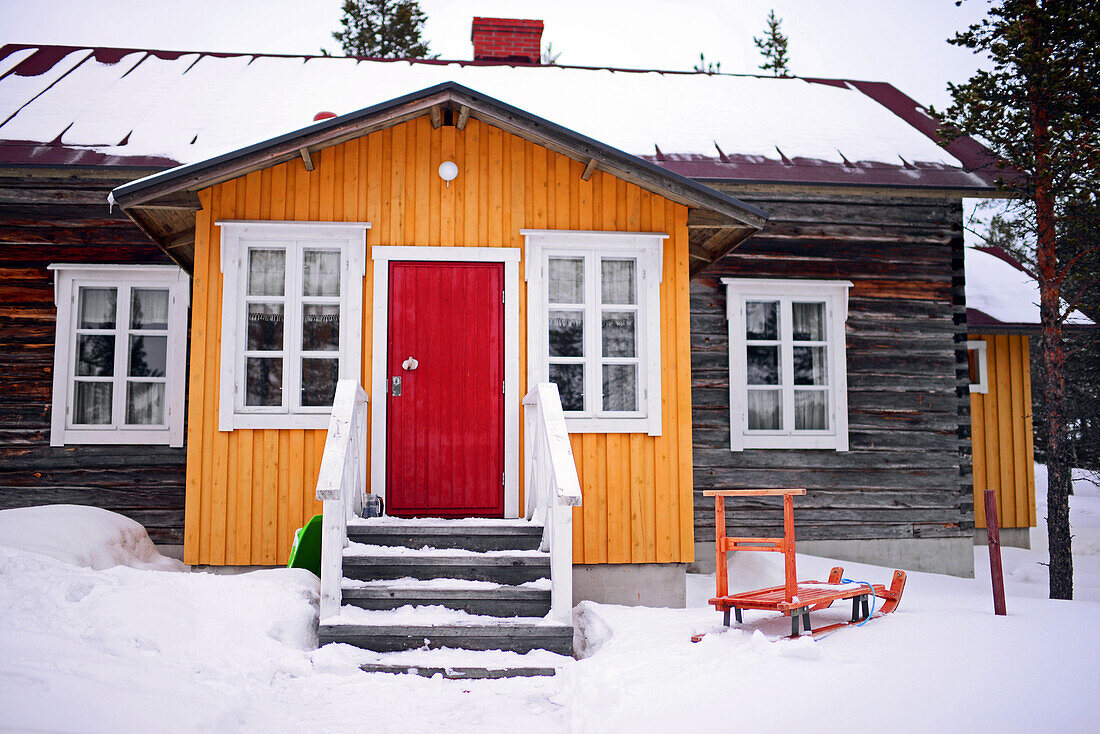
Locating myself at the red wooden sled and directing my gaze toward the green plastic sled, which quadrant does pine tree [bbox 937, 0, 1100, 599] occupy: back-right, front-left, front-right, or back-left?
back-right

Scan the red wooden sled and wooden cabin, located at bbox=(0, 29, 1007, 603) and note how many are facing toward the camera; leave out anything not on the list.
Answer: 1

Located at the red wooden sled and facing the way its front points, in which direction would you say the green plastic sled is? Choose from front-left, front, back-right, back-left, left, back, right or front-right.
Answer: back-left

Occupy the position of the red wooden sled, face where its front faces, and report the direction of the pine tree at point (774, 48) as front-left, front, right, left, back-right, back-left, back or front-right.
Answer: front-left

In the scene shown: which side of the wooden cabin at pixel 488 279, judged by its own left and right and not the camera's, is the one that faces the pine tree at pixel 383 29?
back

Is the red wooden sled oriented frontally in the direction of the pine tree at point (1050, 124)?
yes

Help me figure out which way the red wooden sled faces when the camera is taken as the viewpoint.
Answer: facing away from the viewer and to the right of the viewer

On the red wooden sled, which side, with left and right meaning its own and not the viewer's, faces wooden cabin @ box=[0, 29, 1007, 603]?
left

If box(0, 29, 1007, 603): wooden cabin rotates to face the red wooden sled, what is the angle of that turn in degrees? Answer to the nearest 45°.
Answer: approximately 45° to its left

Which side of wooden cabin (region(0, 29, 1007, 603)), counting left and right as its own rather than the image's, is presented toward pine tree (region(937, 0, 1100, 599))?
left

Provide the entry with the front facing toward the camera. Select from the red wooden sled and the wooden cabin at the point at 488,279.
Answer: the wooden cabin

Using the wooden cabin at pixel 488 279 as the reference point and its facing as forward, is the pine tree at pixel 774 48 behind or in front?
behind

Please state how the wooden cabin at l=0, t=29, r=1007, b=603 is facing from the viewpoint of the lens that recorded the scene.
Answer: facing the viewer
